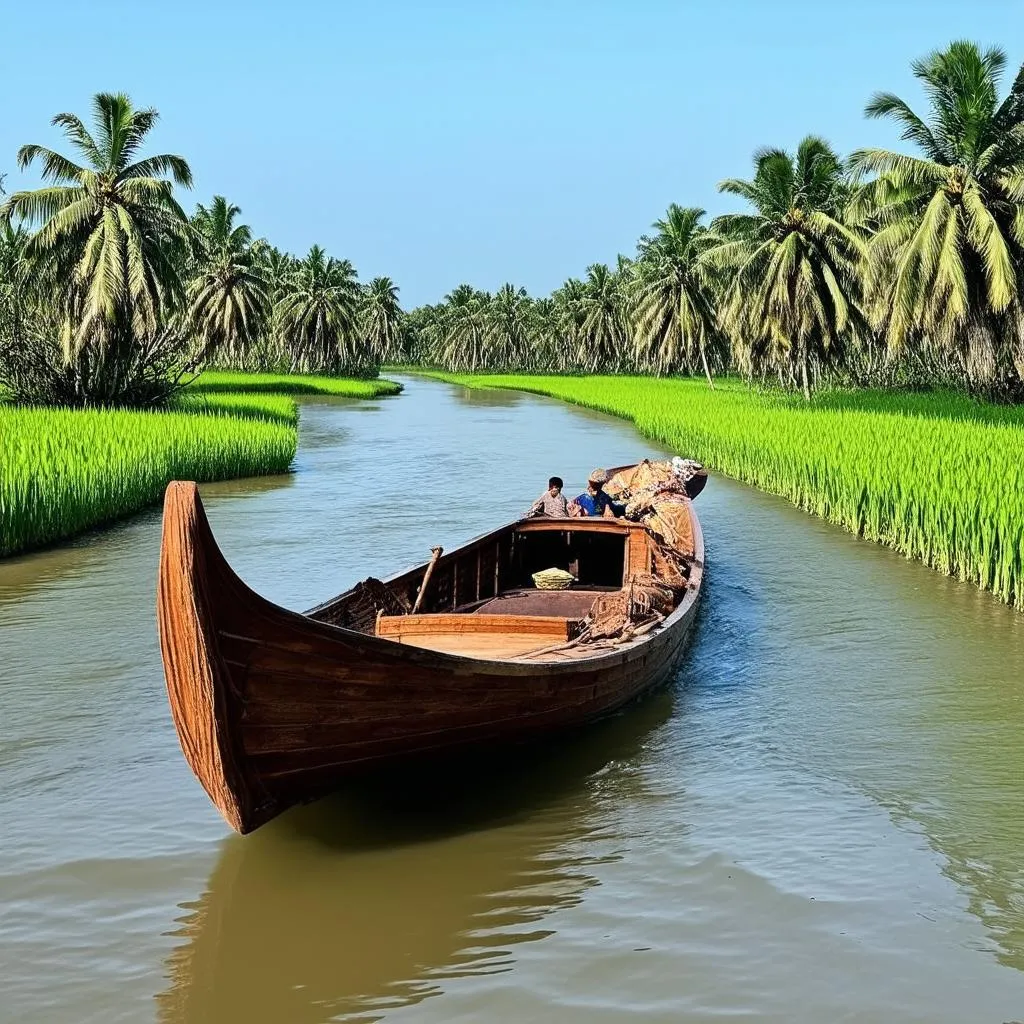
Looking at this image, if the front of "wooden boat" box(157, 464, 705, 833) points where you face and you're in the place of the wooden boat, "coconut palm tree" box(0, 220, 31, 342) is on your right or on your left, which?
on your right

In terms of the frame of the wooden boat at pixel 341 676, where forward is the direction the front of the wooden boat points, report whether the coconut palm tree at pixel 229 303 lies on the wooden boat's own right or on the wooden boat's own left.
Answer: on the wooden boat's own right

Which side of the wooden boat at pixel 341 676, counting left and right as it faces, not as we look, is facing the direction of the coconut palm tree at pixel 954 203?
back

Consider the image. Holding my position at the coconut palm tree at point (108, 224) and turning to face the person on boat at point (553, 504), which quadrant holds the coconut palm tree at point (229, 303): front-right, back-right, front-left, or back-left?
back-left

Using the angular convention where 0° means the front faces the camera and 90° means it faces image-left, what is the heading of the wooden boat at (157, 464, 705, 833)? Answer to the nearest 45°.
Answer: approximately 45°

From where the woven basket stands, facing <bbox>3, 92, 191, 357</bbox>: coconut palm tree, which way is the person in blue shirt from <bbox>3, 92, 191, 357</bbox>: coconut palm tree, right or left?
right

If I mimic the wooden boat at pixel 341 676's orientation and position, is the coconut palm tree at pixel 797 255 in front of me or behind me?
behind
